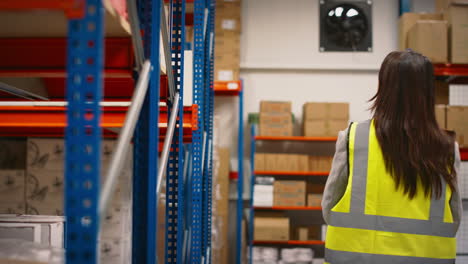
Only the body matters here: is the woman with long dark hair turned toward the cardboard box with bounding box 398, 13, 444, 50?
yes

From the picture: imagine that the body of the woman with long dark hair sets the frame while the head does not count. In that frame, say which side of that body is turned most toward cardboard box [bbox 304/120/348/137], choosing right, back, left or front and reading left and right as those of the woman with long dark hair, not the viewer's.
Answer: front

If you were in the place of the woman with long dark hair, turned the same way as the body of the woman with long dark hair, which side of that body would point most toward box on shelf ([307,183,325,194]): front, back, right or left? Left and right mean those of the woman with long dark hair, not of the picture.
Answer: front

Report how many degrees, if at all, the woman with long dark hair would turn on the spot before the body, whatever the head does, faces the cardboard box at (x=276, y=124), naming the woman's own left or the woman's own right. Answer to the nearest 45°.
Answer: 0° — they already face it

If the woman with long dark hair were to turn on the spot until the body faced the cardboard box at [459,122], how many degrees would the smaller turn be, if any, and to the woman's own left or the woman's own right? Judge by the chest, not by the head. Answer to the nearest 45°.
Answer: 0° — they already face it

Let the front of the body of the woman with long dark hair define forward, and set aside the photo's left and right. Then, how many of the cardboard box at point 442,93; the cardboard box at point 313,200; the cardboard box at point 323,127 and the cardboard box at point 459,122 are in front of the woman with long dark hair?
4

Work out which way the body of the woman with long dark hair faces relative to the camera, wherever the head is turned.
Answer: away from the camera

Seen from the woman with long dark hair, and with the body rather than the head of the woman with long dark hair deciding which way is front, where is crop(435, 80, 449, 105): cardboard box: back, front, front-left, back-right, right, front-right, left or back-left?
front

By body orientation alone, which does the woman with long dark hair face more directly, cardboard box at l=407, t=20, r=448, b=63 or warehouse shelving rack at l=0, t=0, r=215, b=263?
the cardboard box

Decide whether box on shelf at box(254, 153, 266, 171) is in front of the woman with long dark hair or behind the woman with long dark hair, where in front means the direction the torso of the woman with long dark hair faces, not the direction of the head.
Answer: in front

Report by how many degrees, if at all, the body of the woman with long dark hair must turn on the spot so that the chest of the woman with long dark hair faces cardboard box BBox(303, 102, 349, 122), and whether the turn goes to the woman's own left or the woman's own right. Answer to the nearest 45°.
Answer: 0° — they already face it

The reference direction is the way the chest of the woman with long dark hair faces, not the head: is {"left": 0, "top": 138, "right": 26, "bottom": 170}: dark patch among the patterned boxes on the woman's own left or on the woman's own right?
on the woman's own left

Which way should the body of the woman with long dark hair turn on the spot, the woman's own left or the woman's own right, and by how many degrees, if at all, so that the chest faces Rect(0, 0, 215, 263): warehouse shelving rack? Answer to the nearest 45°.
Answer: approximately 135° to the woman's own left

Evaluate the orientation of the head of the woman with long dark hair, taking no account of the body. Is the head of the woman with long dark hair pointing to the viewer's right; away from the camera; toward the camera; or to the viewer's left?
away from the camera
